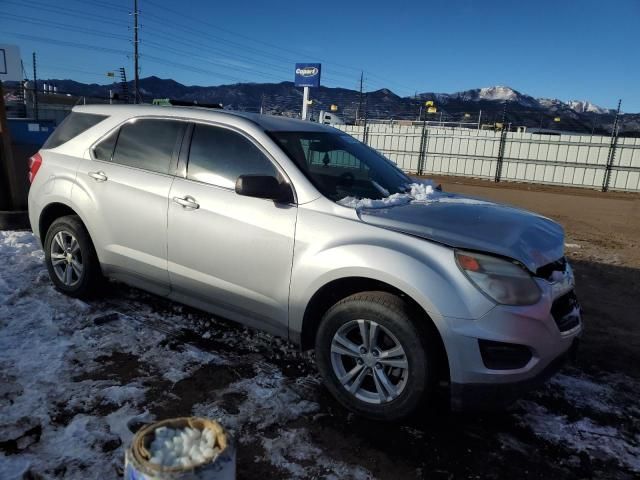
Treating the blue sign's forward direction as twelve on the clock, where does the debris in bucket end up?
The debris in bucket is roughly at 12 o'clock from the blue sign.

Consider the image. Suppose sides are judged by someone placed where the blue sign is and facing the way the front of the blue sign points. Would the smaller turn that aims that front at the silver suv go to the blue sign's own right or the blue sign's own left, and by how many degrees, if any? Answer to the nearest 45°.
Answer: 0° — it already faces it

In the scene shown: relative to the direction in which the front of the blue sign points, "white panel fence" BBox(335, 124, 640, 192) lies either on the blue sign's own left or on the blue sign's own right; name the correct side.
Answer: on the blue sign's own left

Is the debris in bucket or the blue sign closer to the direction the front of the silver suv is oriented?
the debris in bucket

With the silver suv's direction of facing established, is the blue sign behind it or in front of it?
behind

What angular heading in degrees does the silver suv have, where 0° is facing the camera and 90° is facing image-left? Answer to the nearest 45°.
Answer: approximately 315°

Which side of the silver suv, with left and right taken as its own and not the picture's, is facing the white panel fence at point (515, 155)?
left

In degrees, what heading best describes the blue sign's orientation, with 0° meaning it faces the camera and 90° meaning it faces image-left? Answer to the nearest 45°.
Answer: approximately 0°

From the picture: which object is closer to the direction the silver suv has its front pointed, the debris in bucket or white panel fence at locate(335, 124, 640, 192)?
the debris in bucket
